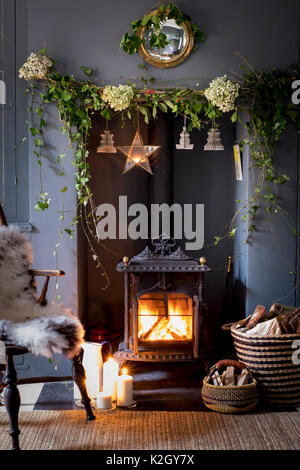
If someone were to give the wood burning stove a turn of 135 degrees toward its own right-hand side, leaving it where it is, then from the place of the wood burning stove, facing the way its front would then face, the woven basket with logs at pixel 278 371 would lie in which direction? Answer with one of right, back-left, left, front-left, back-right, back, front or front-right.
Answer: back

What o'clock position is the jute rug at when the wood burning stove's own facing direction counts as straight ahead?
The jute rug is roughly at 12 o'clock from the wood burning stove.

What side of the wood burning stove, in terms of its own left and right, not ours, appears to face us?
front

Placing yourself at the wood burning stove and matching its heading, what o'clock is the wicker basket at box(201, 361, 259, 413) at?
The wicker basket is roughly at 11 o'clock from the wood burning stove.

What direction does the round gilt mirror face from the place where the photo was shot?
facing the viewer

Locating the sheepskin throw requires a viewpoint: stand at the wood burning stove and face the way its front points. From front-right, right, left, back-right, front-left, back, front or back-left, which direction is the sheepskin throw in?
front-right

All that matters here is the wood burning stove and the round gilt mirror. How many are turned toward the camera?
2

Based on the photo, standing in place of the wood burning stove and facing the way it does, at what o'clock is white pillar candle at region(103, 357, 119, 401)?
The white pillar candle is roughly at 1 o'clock from the wood burning stove.

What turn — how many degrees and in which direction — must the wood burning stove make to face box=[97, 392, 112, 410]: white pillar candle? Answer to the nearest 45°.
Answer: approximately 45° to its right
